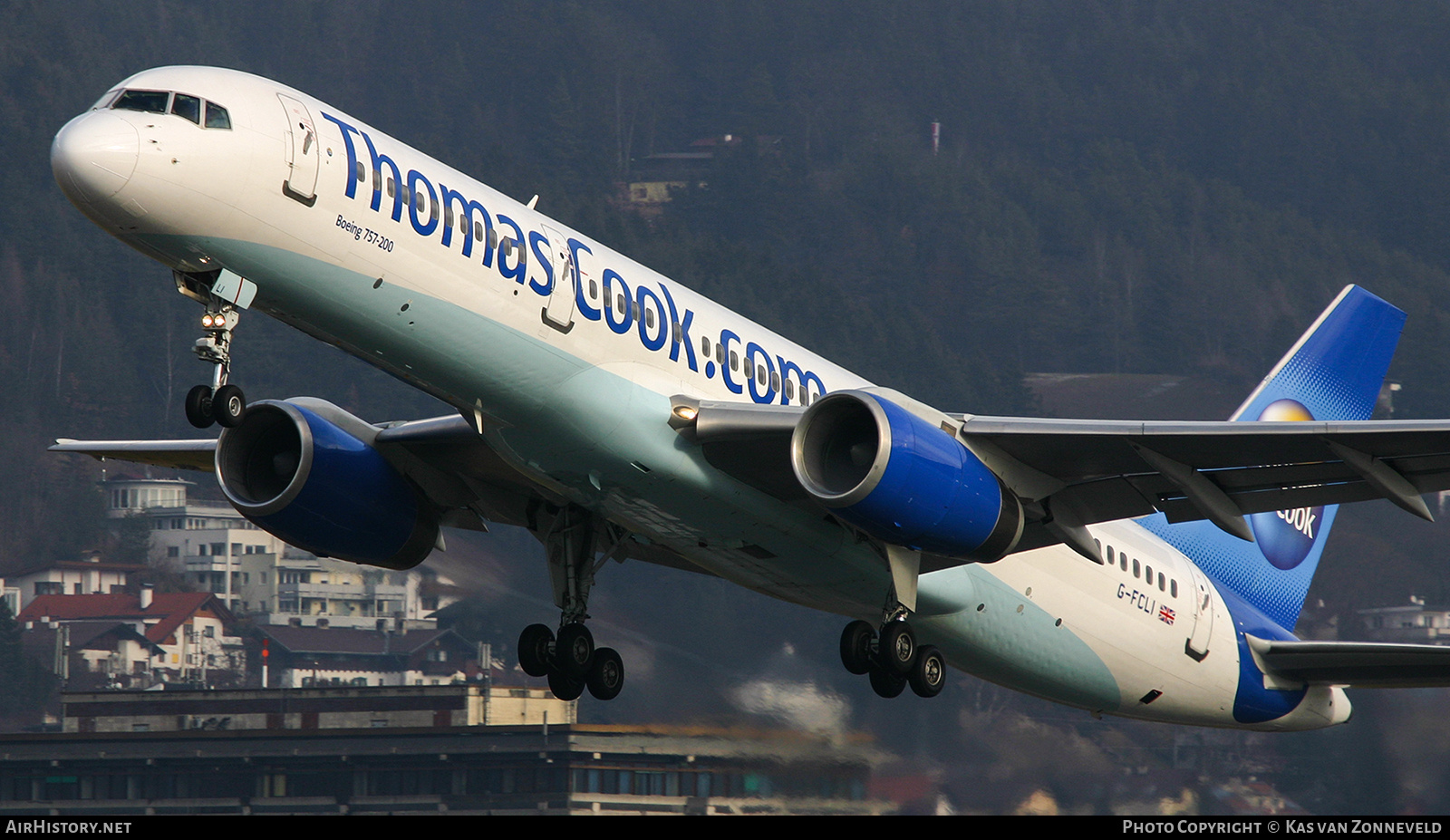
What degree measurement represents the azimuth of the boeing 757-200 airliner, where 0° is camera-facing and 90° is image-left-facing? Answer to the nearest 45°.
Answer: approximately 45°
